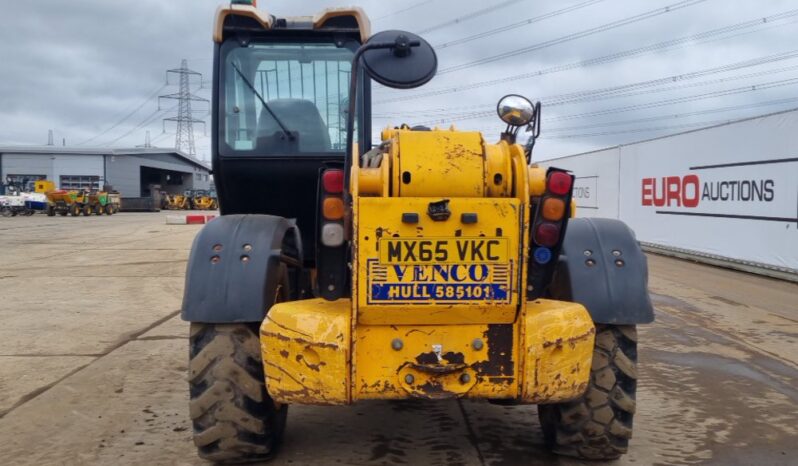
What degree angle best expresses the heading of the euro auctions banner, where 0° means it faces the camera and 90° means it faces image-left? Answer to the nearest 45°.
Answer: approximately 45°

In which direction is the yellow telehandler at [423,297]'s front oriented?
away from the camera

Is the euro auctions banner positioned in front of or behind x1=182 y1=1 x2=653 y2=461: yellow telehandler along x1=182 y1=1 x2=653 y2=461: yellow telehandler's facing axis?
in front

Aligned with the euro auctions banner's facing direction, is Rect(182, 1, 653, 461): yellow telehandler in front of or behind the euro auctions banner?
in front

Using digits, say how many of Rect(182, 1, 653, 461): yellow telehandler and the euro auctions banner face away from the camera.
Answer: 1

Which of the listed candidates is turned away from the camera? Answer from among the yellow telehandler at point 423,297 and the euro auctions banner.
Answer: the yellow telehandler
